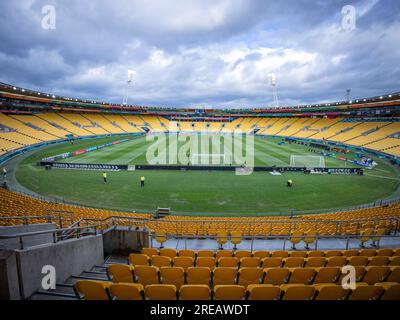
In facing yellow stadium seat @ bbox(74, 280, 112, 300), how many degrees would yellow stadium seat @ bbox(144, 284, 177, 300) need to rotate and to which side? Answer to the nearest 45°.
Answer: approximately 90° to its left

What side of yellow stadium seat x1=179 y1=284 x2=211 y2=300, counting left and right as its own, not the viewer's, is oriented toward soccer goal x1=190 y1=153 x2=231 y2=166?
front

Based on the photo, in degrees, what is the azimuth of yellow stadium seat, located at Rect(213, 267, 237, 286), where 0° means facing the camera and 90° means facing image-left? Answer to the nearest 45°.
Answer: approximately 180°

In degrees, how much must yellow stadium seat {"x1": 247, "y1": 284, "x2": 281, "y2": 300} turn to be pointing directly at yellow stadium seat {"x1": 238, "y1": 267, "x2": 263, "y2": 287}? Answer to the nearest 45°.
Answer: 0° — it already faces it

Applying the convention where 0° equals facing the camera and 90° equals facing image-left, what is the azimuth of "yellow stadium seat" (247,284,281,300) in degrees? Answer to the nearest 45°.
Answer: approximately 180°

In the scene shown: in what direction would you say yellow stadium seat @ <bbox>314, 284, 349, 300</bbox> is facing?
away from the camera

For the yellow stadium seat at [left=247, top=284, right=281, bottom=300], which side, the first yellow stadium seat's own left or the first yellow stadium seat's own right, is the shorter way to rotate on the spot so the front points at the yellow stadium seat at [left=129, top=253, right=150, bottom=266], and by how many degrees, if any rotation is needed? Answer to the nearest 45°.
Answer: approximately 90° to the first yellow stadium seat's own left

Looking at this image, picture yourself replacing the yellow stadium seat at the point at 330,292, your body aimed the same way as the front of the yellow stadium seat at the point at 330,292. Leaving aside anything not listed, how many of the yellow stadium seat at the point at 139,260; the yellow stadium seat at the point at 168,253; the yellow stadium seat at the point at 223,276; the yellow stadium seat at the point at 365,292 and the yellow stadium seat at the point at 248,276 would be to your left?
4

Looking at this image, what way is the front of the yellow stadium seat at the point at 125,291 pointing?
away from the camera

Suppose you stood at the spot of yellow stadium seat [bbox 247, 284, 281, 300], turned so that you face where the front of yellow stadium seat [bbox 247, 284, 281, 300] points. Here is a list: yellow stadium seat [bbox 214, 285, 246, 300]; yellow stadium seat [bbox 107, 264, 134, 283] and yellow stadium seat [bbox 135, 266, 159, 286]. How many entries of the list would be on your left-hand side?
3

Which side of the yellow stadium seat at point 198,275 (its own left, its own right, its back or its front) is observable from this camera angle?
back

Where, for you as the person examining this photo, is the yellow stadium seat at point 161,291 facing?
facing away from the viewer

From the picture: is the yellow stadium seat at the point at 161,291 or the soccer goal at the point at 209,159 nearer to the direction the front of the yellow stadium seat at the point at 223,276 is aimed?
the soccer goal

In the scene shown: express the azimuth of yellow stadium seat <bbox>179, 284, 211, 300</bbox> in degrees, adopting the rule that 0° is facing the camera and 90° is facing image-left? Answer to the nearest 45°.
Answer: approximately 180°

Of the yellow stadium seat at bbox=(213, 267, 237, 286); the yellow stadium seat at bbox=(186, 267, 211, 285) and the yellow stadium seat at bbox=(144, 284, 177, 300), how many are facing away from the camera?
3
